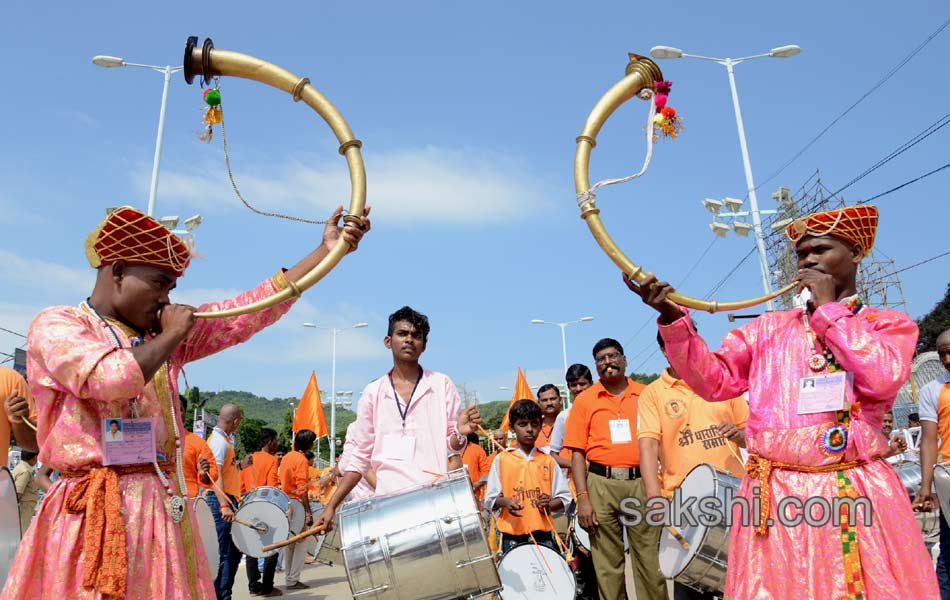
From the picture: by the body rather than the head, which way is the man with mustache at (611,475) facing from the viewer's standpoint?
toward the camera

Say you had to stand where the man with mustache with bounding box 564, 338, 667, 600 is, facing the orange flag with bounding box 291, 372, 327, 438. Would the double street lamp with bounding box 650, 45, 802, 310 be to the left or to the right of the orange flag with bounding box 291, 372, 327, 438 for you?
right

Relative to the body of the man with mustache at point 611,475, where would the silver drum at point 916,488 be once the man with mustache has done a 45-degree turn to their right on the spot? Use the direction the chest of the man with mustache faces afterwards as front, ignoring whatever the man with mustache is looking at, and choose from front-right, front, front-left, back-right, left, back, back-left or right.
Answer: back

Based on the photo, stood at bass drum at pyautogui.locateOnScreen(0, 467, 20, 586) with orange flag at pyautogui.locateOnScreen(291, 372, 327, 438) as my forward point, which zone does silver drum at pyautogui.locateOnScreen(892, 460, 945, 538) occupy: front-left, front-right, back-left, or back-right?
front-right

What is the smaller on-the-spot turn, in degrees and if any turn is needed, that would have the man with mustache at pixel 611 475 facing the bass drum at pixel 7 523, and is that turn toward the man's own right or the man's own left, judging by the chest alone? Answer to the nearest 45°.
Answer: approximately 45° to the man's own right

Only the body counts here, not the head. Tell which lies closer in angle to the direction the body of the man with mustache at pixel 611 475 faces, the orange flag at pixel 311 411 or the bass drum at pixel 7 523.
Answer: the bass drum

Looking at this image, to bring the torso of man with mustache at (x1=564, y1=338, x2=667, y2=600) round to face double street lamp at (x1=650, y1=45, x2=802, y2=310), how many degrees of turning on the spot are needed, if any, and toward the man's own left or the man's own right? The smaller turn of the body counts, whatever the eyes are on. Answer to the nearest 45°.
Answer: approximately 180°

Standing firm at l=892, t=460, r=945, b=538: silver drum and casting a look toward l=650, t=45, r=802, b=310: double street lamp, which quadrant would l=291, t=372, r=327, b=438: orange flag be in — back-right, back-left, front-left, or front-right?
front-left

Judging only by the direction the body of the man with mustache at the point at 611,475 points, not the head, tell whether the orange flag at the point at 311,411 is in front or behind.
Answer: behind

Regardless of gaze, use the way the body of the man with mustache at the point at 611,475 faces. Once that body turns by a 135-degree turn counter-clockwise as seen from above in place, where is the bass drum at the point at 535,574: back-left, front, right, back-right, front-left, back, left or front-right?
back
